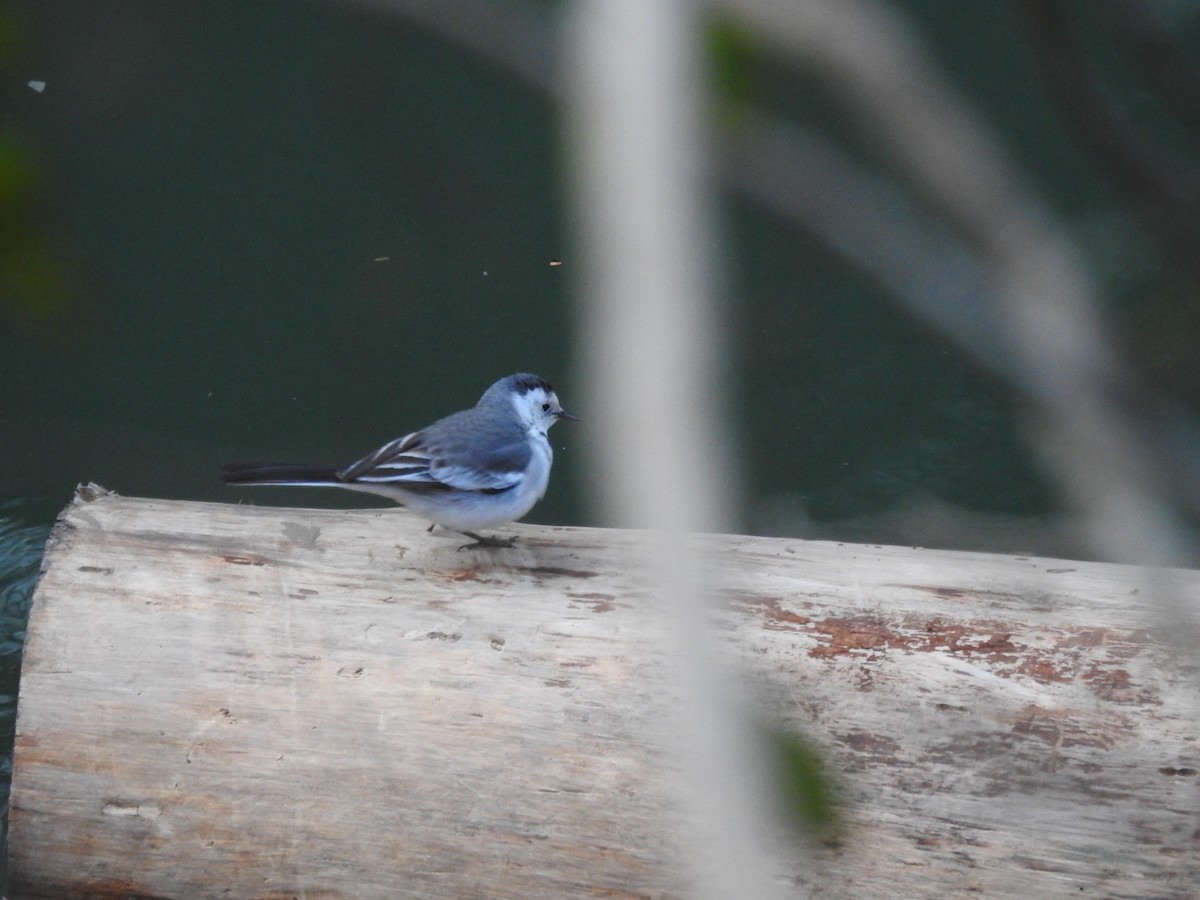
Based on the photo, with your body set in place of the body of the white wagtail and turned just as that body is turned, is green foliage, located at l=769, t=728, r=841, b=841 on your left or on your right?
on your right

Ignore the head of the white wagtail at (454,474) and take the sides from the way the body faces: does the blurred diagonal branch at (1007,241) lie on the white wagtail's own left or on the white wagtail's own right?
on the white wagtail's own right

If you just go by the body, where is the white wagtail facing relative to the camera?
to the viewer's right

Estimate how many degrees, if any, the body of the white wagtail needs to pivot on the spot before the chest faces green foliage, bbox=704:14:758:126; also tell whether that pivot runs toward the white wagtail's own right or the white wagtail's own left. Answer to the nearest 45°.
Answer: approximately 90° to the white wagtail's own right
